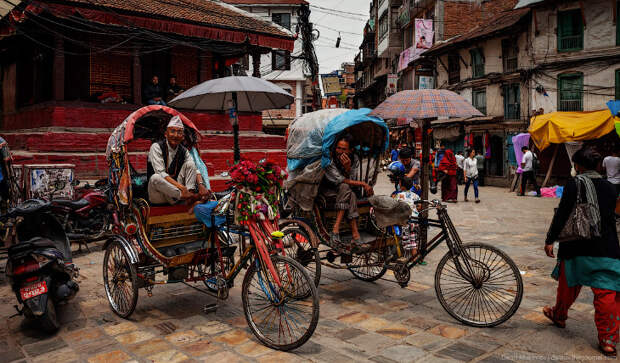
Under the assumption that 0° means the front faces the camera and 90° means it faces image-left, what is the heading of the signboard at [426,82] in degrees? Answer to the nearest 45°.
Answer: approximately 0°

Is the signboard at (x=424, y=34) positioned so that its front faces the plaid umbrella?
yes

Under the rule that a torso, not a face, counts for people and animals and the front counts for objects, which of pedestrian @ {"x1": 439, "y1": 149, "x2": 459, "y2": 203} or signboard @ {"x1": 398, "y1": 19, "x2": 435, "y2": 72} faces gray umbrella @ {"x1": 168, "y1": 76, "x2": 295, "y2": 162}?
the signboard

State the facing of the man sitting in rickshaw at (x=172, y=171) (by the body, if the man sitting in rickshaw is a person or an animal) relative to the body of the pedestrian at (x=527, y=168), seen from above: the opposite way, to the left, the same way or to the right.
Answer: the opposite way
